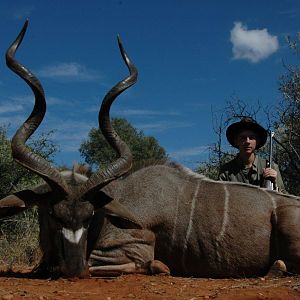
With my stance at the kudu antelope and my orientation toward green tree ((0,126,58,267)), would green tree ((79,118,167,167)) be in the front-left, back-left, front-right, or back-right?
front-right

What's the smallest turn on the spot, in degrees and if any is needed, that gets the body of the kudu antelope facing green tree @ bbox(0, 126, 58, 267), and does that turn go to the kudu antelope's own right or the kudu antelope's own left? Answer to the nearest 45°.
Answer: approximately 45° to the kudu antelope's own right

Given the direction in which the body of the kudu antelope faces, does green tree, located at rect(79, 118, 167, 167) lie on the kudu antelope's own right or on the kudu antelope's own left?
on the kudu antelope's own right

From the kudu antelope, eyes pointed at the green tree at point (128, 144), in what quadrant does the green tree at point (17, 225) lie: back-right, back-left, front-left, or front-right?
front-left

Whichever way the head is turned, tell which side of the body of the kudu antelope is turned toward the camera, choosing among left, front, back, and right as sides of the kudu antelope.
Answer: left

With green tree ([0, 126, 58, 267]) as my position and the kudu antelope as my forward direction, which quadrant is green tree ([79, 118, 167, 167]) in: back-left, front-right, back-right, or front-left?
back-left
